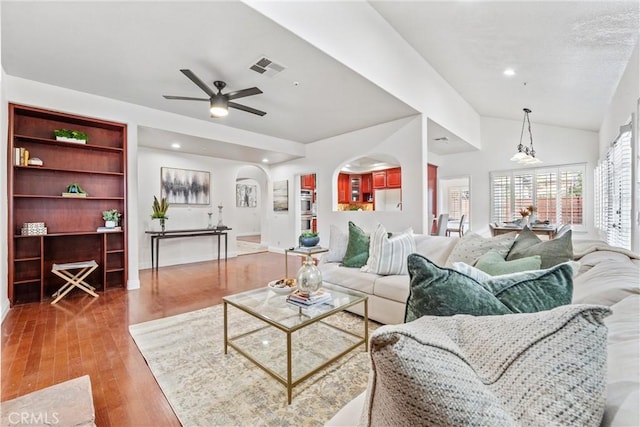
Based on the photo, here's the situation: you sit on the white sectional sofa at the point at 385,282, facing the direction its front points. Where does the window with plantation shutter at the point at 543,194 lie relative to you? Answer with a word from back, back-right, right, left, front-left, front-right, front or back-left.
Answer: back

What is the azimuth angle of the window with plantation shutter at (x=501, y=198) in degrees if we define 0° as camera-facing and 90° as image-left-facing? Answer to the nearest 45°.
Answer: approximately 0°

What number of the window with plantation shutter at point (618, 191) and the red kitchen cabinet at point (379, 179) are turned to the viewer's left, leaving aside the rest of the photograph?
1

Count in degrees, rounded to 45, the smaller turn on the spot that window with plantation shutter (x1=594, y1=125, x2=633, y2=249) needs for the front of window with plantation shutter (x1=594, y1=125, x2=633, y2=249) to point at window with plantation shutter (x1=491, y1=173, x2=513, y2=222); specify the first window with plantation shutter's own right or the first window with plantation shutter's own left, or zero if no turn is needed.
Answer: approximately 45° to the first window with plantation shutter's own right

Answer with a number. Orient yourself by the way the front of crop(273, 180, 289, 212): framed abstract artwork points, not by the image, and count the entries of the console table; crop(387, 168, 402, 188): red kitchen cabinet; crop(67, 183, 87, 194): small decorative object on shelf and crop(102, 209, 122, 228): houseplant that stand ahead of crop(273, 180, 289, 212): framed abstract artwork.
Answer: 3

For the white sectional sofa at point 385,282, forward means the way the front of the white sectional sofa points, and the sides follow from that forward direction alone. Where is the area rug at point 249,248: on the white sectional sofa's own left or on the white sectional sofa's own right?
on the white sectional sofa's own right

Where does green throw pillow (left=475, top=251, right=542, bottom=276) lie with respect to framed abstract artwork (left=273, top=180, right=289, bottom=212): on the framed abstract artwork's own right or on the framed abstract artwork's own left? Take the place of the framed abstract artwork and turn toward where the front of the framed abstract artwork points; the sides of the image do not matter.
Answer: on the framed abstract artwork's own left

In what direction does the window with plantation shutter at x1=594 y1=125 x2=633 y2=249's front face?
to the viewer's left

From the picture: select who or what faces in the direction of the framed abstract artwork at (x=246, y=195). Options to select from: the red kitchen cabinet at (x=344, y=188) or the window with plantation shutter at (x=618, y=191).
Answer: the window with plantation shutter

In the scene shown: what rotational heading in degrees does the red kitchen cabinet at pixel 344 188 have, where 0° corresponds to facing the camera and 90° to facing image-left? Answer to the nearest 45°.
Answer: approximately 0°
